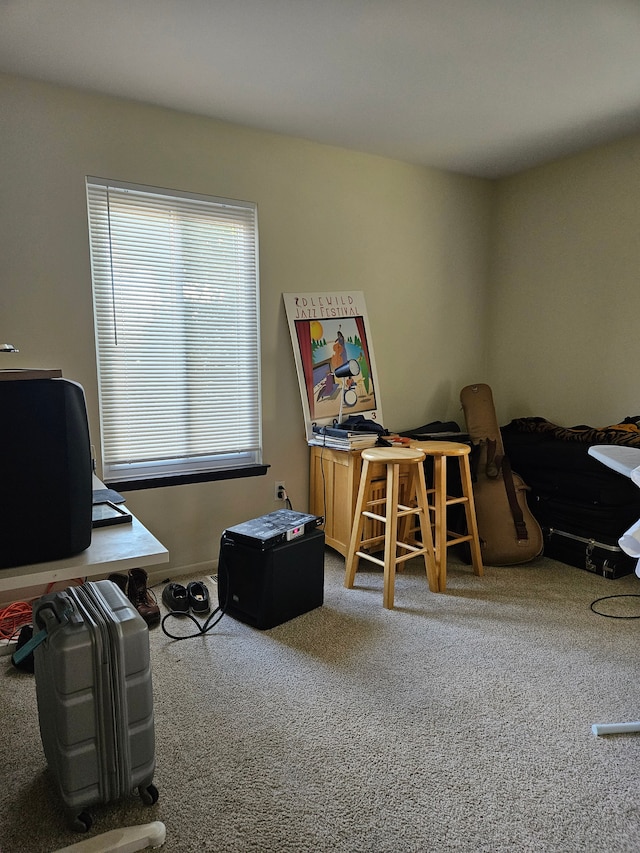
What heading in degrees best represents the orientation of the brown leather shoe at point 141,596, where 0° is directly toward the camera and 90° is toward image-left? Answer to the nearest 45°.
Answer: approximately 315°

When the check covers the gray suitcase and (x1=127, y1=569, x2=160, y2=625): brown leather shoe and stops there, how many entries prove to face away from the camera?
0

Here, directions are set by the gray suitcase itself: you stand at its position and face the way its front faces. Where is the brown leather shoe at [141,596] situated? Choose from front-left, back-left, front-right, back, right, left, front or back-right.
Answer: left

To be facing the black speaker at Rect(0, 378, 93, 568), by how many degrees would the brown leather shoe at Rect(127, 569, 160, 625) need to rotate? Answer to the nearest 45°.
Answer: approximately 45° to its right

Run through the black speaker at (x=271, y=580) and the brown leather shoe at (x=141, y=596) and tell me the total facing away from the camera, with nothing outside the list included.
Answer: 0
